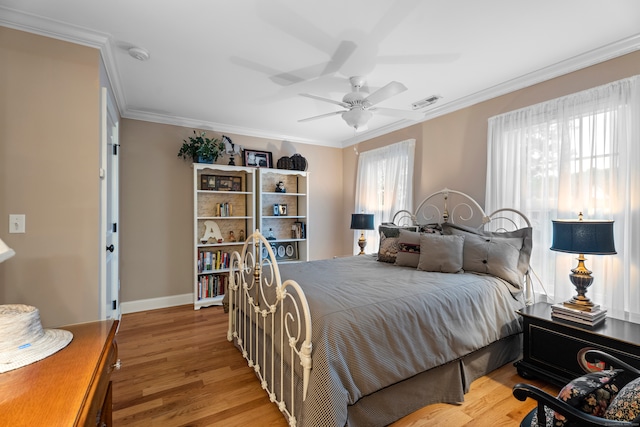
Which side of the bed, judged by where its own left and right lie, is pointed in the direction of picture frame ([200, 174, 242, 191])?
right

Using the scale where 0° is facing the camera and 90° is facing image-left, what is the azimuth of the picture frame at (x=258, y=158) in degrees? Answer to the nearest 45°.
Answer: approximately 0°

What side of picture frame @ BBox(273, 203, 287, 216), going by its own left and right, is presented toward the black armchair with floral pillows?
front

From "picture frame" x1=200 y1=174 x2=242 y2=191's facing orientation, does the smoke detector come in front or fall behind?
in front

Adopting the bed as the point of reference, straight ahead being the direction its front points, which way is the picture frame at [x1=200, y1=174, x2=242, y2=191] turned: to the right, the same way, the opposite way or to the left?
to the left

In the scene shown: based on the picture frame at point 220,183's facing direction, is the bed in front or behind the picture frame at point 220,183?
in front

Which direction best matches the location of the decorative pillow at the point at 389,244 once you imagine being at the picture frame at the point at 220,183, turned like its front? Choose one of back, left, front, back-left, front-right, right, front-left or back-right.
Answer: front-left

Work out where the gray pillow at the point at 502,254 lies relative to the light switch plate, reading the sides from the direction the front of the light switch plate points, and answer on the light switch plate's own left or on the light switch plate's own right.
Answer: on the light switch plate's own left

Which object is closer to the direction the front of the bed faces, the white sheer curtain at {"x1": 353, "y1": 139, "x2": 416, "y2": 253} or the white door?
the white door
